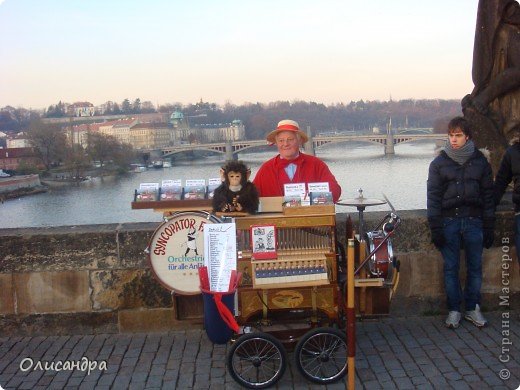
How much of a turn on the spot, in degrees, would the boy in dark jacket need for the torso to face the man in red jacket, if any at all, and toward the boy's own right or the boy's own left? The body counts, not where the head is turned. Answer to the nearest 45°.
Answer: approximately 90° to the boy's own right

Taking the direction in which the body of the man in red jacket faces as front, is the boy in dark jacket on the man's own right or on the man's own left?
on the man's own left

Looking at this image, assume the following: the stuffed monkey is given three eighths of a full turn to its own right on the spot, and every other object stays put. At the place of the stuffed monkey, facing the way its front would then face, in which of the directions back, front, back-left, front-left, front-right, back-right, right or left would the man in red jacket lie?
right

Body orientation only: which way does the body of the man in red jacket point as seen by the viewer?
toward the camera

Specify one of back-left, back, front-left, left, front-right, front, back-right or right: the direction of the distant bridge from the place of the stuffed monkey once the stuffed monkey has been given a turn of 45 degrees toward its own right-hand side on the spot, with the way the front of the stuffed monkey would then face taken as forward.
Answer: back-right

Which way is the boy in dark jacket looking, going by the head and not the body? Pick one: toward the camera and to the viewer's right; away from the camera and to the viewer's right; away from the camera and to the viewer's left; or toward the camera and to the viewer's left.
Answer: toward the camera and to the viewer's left

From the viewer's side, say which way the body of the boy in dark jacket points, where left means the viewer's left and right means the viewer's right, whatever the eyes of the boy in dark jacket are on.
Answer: facing the viewer

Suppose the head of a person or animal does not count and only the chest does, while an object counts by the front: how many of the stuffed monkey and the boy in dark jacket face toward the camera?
2

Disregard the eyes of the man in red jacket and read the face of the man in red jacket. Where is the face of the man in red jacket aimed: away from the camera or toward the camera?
toward the camera

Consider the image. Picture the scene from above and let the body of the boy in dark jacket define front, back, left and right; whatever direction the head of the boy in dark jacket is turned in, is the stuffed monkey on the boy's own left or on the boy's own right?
on the boy's own right

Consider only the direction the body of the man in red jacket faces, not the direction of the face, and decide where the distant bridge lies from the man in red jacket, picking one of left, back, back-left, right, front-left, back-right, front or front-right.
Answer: back

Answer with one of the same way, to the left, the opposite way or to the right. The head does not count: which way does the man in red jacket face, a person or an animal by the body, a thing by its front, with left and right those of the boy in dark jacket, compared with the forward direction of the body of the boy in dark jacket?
the same way
